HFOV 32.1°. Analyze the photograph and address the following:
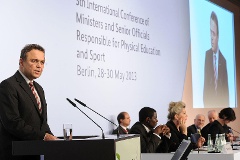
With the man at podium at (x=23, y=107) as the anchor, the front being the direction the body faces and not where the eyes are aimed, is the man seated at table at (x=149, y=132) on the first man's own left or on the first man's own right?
on the first man's own left

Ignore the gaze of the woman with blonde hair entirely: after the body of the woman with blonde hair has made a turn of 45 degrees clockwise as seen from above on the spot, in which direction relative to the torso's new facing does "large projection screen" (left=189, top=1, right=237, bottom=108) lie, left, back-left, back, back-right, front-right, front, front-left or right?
back-left

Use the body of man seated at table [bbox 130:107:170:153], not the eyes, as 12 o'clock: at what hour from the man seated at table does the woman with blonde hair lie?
The woman with blonde hair is roughly at 10 o'clock from the man seated at table.

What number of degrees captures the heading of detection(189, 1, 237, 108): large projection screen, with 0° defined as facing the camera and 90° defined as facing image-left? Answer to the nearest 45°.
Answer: approximately 315°

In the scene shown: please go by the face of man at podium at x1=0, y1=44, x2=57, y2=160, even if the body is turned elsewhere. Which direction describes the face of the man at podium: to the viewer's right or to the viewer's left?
to the viewer's right

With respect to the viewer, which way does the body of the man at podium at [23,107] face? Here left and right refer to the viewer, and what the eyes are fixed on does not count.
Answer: facing the viewer and to the right of the viewer

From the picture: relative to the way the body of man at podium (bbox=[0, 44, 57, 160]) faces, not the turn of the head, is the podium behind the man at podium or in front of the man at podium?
in front

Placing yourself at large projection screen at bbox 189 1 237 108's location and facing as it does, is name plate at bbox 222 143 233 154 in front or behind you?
in front

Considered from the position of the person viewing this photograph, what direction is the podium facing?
facing to the right of the viewer
